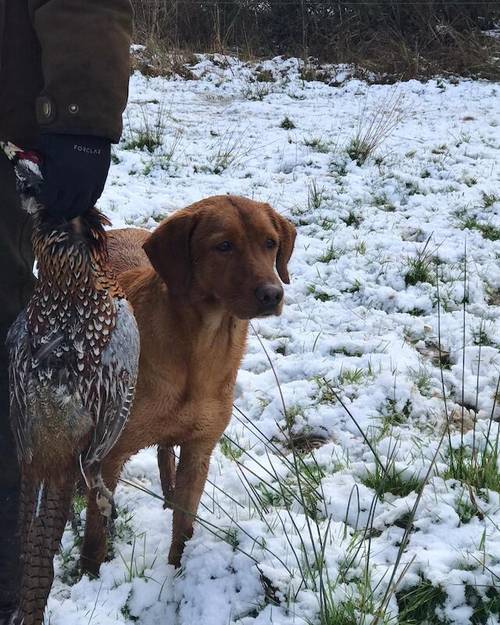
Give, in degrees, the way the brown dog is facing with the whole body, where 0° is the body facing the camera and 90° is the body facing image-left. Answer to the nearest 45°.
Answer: approximately 315°
